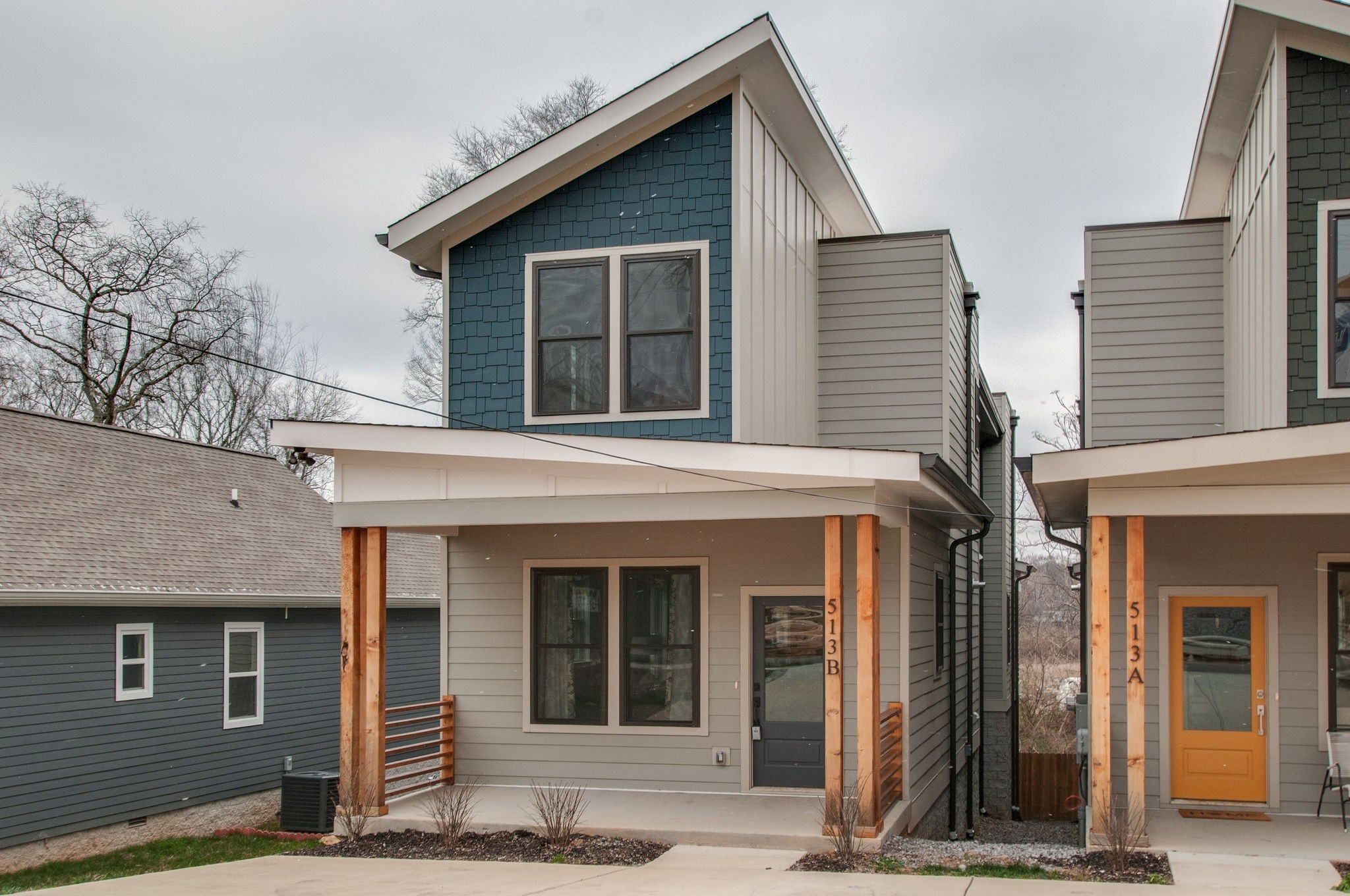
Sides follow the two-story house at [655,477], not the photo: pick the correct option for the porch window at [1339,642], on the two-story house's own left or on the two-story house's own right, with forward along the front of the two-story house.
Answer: on the two-story house's own left

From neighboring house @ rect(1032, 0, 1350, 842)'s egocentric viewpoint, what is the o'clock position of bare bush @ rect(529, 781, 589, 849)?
The bare bush is roughly at 2 o'clock from the neighboring house.

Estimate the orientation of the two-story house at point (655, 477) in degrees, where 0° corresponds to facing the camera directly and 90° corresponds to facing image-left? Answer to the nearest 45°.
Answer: approximately 0°

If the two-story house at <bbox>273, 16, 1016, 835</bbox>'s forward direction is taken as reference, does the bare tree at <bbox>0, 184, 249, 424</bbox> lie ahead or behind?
behind

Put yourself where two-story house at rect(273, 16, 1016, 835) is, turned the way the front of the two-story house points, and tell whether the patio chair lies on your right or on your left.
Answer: on your left

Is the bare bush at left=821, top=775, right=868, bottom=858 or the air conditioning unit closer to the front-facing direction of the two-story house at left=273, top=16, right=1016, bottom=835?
the bare bush

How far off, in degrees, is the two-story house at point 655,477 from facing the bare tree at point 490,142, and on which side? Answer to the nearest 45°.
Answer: approximately 180°

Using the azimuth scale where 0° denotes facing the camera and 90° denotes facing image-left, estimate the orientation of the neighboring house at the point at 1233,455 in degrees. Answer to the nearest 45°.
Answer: approximately 0°

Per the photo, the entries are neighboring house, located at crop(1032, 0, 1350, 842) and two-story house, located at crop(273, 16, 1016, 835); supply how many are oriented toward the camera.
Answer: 2

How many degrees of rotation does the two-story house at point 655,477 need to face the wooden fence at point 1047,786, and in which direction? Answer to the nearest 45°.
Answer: approximately 135° to its left
